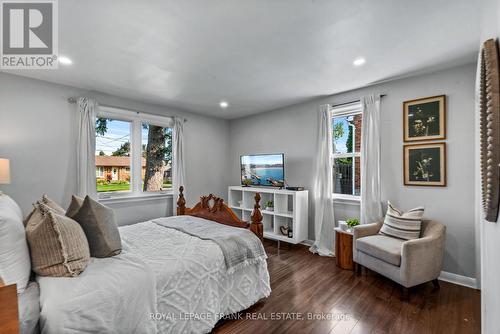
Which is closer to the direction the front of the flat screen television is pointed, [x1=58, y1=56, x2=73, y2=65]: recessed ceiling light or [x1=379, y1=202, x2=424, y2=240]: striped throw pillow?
the recessed ceiling light

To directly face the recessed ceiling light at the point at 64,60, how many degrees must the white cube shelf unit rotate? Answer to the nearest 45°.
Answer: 0° — it already faces it

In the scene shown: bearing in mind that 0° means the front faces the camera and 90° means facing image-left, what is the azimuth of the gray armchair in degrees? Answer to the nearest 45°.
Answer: approximately 45°

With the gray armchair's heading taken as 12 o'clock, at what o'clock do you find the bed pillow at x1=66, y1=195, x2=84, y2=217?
The bed pillow is roughly at 12 o'clock from the gray armchair.

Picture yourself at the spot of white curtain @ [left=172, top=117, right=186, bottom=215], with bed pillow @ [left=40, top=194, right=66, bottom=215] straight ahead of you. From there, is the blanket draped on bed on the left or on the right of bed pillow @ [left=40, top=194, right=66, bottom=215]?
left

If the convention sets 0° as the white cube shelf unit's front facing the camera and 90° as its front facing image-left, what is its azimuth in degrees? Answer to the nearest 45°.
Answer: approximately 45°

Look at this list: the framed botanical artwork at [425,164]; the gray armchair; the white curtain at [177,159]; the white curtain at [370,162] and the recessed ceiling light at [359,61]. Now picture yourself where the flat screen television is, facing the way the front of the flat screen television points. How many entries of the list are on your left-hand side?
4

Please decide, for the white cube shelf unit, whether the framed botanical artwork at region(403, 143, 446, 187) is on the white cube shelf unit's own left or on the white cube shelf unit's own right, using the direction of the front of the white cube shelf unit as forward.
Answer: on the white cube shelf unit's own left
